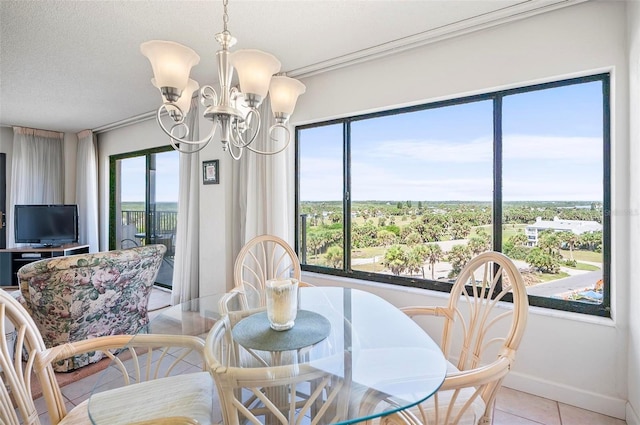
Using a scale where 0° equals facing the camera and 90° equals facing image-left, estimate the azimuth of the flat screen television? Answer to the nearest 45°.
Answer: approximately 0°

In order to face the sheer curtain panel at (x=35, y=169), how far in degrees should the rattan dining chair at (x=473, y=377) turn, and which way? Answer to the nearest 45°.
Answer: approximately 45° to its right

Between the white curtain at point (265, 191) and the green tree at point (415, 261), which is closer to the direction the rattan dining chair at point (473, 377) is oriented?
the white curtain

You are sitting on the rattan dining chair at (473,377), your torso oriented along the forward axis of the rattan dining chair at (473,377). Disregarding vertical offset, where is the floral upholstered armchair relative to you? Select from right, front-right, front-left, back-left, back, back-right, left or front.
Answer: front-right

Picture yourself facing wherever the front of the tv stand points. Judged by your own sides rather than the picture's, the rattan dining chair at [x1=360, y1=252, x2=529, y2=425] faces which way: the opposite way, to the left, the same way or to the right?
to the right

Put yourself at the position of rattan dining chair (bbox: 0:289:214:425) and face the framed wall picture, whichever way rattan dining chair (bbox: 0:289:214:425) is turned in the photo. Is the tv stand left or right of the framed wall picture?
left

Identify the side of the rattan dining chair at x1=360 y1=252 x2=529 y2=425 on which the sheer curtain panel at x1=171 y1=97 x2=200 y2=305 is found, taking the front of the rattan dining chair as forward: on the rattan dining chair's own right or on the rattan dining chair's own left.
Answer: on the rattan dining chair's own right

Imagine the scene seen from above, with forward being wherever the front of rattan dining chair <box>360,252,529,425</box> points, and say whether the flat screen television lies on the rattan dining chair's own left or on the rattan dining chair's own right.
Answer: on the rattan dining chair's own right

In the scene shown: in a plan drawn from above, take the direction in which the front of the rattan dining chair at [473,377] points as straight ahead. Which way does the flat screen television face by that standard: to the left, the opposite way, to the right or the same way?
to the left

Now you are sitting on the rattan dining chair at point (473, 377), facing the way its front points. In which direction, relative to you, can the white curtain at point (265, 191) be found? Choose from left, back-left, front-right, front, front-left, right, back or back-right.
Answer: right

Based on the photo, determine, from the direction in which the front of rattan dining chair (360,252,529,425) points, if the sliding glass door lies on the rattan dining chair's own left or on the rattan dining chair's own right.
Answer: on the rattan dining chair's own right

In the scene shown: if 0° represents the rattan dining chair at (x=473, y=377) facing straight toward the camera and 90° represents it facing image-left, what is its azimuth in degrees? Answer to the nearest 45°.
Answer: approximately 45°

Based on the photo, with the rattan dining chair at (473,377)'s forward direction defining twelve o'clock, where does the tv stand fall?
The tv stand is roughly at 2 o'clock from the rattan dining chair.

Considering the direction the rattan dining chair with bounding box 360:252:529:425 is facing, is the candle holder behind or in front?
in front

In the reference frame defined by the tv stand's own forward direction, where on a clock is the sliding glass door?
The sliding glass door is roughly at 10 o'clock from the tv stand.
